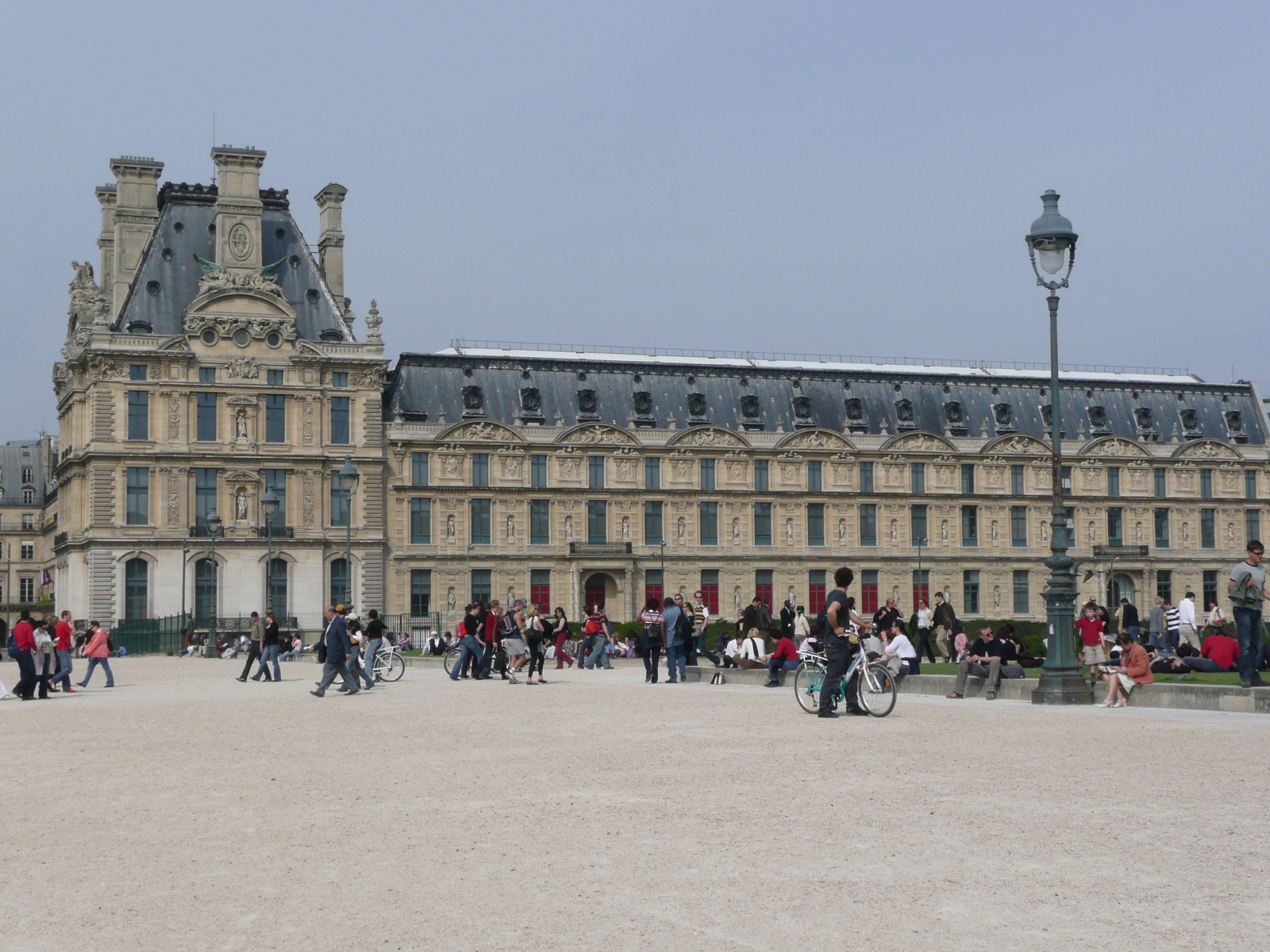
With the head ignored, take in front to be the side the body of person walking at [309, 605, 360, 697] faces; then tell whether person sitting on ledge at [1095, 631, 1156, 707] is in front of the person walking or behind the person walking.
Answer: behind

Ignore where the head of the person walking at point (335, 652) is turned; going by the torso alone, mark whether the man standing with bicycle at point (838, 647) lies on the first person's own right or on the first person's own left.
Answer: on the first person's own left

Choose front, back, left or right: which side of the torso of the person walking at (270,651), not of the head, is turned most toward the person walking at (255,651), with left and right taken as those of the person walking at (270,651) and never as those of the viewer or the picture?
right

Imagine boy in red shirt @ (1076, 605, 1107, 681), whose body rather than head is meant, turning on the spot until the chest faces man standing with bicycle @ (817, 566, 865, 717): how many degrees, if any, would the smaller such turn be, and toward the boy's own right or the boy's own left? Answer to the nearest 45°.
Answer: approximately 45° to the boy's own right

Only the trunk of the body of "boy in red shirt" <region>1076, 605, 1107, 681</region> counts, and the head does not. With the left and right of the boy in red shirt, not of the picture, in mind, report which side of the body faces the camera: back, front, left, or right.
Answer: front

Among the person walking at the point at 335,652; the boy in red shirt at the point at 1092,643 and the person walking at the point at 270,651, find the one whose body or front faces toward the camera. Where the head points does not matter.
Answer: the boy in red shirt

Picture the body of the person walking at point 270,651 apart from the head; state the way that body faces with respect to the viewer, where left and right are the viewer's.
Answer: facing to the left of the viewer

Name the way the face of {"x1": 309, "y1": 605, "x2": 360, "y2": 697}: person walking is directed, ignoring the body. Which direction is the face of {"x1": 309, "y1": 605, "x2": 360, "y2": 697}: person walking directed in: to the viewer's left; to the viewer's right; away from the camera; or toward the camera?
to the viewer's left

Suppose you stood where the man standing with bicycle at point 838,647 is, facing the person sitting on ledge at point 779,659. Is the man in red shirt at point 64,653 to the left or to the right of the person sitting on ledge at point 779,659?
left

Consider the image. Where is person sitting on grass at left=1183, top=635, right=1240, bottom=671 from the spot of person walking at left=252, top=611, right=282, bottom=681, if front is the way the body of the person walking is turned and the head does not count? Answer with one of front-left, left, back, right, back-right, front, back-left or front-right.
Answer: back-left

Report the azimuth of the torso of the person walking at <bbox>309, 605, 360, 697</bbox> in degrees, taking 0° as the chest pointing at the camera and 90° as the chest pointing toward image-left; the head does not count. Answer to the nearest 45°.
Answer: approximately 90°

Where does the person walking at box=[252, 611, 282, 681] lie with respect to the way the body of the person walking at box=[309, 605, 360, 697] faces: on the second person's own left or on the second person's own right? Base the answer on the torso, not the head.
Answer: on the second person's own right

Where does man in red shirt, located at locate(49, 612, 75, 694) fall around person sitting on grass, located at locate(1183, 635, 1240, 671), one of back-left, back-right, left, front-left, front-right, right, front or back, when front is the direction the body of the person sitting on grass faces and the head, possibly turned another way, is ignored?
front-left
